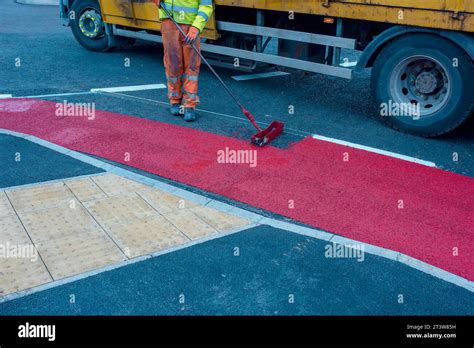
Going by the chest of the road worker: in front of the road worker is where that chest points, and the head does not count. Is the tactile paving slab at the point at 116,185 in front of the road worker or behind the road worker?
in front

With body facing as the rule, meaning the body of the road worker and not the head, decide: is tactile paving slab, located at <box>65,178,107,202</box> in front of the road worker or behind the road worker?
in front

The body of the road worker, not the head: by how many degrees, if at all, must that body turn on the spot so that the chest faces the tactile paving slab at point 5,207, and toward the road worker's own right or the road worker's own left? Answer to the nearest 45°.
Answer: approximately 45° to the road worker's own right

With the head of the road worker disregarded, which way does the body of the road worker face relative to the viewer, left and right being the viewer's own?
facing the viewer

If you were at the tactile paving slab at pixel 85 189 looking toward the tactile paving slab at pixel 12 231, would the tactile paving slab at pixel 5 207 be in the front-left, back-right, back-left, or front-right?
front-right

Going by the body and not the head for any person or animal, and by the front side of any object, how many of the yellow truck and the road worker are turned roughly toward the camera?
1

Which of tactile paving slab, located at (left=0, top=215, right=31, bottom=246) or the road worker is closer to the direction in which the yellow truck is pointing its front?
the road worker

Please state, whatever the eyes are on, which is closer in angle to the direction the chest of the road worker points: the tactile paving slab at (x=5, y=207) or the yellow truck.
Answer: the tactile paving slab

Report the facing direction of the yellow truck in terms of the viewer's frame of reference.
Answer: facing away from the viewer and to the left of the viewer
